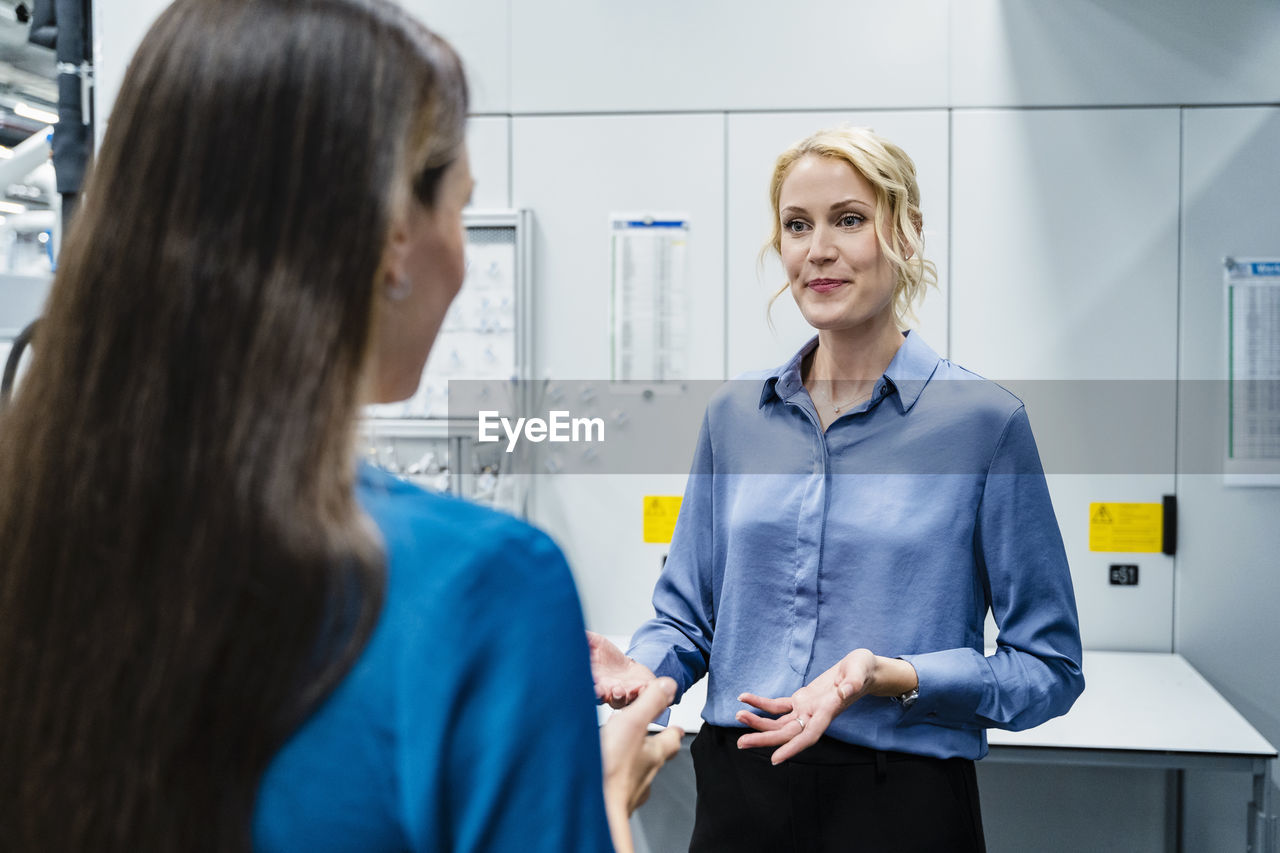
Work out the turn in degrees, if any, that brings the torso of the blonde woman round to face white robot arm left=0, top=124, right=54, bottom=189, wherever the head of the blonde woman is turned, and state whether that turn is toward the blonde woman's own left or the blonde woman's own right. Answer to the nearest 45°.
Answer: approximately 45° to the blonde woman's own right

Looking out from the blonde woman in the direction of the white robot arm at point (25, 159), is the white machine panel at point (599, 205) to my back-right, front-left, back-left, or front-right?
front-right

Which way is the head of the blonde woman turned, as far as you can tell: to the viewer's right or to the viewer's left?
to the viewer's left

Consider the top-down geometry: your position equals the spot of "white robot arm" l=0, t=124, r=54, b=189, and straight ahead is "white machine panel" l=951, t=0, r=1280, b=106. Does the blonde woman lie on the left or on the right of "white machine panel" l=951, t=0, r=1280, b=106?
right

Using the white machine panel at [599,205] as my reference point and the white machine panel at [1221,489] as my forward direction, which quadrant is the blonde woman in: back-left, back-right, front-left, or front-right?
front-right

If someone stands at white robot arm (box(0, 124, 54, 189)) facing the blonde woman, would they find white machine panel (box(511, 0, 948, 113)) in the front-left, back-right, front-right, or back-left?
front-left

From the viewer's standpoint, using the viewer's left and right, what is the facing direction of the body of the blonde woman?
facing the viewer and to the left of the viewer

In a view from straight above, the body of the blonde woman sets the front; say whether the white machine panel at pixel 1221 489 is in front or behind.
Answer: behind

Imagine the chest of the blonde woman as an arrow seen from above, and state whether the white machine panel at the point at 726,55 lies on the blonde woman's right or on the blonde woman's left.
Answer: on the blonde woman's right

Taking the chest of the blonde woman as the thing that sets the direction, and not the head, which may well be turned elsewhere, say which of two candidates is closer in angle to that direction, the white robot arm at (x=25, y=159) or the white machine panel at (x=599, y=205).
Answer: the white robot arm

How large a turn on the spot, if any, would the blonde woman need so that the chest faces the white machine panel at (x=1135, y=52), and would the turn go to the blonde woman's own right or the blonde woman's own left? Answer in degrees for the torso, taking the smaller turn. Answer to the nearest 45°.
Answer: approximately 180°

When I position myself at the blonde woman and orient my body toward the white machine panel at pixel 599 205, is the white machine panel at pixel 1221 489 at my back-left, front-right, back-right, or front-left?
front-right
